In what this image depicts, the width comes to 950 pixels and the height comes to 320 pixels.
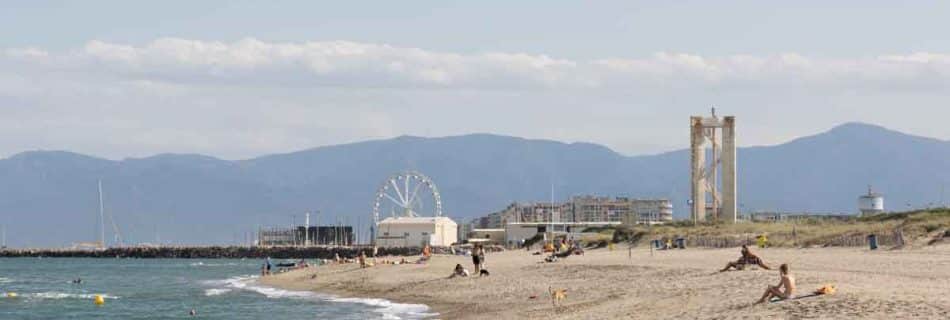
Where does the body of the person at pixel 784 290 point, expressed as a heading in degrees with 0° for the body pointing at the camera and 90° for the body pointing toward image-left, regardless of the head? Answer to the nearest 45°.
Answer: approximately 90°

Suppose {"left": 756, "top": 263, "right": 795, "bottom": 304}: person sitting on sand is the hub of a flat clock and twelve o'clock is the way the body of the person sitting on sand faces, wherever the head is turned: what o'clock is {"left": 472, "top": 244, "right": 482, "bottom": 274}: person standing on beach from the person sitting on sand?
The person standing on beach is roughly at 2 o'clock from the person sitting on sand.

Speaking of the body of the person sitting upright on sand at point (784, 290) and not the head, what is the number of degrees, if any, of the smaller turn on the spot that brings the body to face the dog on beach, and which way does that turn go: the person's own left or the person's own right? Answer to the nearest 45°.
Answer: approximately 45° to the person's own right

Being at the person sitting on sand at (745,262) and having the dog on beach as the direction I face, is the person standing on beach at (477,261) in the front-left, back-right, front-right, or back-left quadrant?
front-right

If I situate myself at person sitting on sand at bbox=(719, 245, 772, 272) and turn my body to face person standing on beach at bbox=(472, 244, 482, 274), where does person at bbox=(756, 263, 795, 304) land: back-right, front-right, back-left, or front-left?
back-left

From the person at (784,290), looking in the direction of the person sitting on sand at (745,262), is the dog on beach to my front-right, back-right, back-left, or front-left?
front-left

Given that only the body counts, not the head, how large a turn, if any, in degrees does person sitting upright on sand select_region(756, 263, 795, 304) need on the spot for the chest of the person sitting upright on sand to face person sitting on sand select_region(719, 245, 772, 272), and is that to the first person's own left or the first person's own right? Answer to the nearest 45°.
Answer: approximately 90° to the first person's own right

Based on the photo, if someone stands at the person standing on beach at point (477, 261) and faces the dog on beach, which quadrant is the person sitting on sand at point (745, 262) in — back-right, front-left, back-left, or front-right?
front-left
